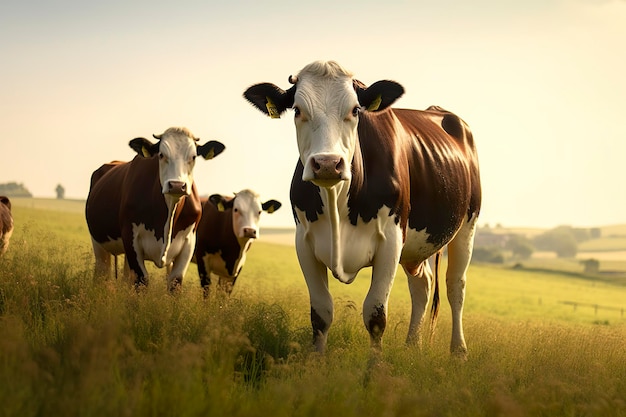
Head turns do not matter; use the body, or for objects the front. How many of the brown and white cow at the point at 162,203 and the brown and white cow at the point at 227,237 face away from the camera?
0

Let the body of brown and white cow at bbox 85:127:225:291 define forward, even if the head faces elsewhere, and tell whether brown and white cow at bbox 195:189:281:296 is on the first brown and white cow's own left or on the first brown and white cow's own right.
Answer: on the first brown and white cow's own left

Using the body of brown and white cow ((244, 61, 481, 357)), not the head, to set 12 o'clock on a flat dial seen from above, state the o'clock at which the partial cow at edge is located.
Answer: The partial cow at edge is roughly at 3 o'clock from the brown and white cow.

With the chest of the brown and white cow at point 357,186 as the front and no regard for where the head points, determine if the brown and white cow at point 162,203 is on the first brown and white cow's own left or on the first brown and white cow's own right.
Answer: on the first brown and white cow's own right

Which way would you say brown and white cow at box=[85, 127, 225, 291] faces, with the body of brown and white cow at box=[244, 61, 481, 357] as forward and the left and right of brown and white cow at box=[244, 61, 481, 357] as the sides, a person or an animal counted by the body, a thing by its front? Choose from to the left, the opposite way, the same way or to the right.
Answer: to the left

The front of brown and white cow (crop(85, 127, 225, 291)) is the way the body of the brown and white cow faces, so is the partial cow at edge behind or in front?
behind

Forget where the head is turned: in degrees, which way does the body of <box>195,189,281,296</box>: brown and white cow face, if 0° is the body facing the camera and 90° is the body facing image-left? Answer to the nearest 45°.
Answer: approximately 315°
